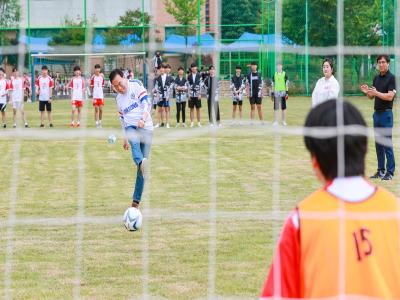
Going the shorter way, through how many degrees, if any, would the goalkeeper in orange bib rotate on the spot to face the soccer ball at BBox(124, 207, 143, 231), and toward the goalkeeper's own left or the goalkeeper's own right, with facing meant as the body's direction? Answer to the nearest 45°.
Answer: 0° — they already face it

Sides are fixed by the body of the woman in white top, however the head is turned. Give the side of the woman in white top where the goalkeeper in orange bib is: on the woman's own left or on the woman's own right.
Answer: on the woman's own left

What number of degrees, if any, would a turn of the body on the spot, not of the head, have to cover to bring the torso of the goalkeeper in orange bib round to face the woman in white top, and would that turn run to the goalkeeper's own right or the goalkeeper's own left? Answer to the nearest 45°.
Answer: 0° — they already face them

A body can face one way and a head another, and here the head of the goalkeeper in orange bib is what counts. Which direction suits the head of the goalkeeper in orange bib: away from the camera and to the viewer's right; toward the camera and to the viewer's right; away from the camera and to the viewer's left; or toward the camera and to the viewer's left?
away from the camera and to the viewer's left

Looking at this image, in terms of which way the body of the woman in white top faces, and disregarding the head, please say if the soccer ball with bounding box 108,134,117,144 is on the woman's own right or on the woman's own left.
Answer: on the woman's own right

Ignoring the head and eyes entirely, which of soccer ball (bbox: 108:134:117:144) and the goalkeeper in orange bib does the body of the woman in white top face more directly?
the goalkeeper in orange bib

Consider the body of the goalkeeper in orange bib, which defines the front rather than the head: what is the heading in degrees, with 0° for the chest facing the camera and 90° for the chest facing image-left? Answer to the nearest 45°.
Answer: approximately 180°

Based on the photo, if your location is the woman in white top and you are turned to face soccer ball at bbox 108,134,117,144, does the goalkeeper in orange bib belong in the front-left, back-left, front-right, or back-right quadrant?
back-left

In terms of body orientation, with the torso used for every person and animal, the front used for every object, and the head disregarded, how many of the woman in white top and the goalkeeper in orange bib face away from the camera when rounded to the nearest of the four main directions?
1

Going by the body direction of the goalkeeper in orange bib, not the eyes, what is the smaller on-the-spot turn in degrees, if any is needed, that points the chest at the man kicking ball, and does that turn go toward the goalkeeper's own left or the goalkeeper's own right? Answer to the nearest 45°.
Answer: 0° — they already face them

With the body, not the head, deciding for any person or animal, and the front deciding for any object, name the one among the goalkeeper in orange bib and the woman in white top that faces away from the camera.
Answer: the goalkeeper in orange bib

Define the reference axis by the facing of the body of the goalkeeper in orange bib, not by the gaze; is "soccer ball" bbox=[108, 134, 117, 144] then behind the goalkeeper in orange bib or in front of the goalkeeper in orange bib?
in front

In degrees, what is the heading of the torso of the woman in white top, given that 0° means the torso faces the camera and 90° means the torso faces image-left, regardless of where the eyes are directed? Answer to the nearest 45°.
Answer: approximately 45°

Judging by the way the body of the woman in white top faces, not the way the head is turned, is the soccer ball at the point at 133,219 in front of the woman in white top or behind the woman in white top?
in front
